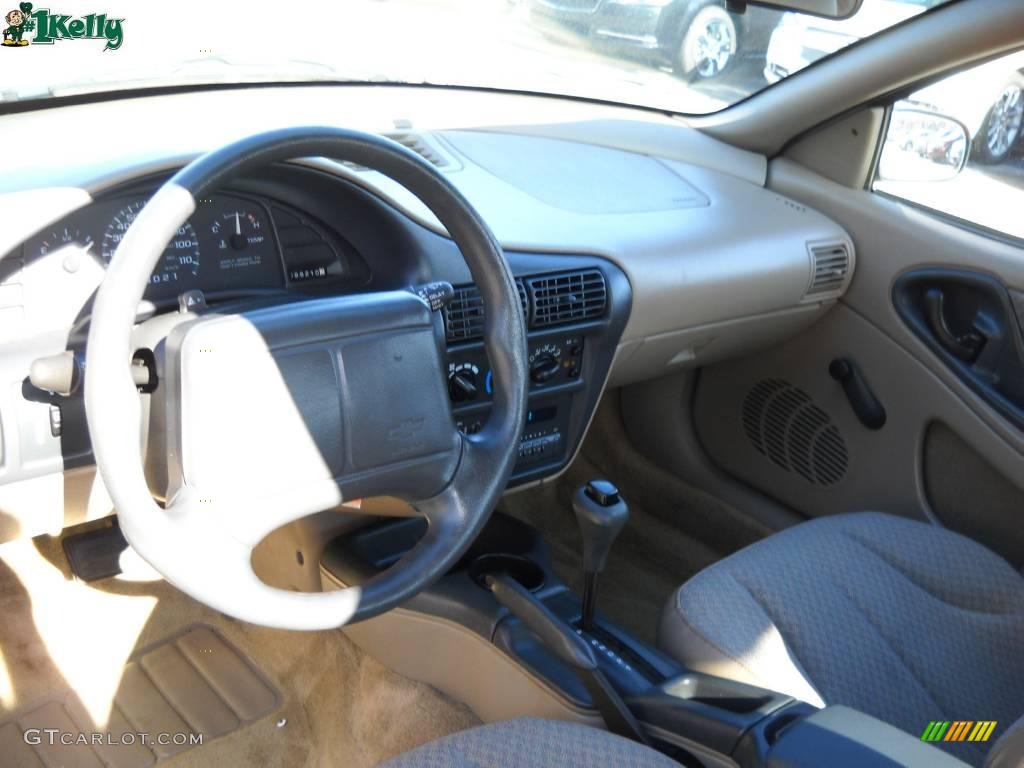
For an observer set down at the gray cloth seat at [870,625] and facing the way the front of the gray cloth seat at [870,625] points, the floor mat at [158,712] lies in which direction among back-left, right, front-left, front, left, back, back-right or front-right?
front-left

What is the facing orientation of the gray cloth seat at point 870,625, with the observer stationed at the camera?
facing away from the viewer and to the left of the viewer

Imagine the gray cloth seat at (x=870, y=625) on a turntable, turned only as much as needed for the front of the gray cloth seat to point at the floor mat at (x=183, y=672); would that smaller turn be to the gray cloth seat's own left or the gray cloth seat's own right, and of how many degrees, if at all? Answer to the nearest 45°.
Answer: approximately 45° to the gray cloth seat's own left
